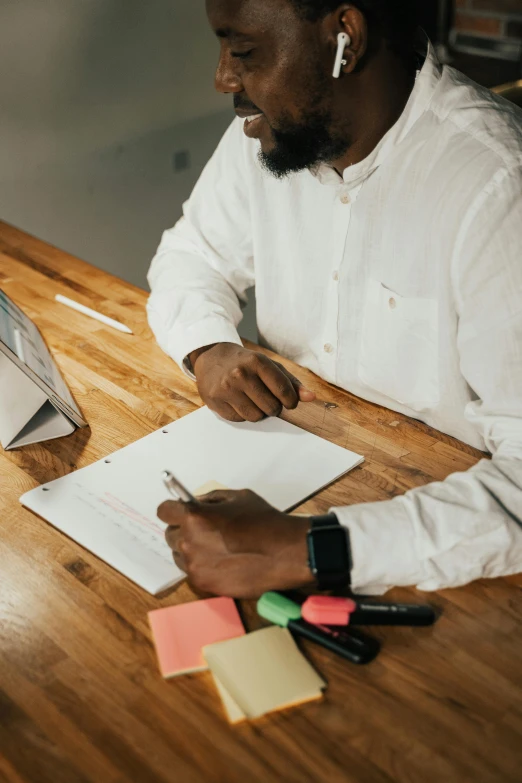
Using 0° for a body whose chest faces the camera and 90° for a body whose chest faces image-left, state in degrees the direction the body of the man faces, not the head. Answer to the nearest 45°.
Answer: approximately 45°

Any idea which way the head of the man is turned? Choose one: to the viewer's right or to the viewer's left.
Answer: to the viewer's left
